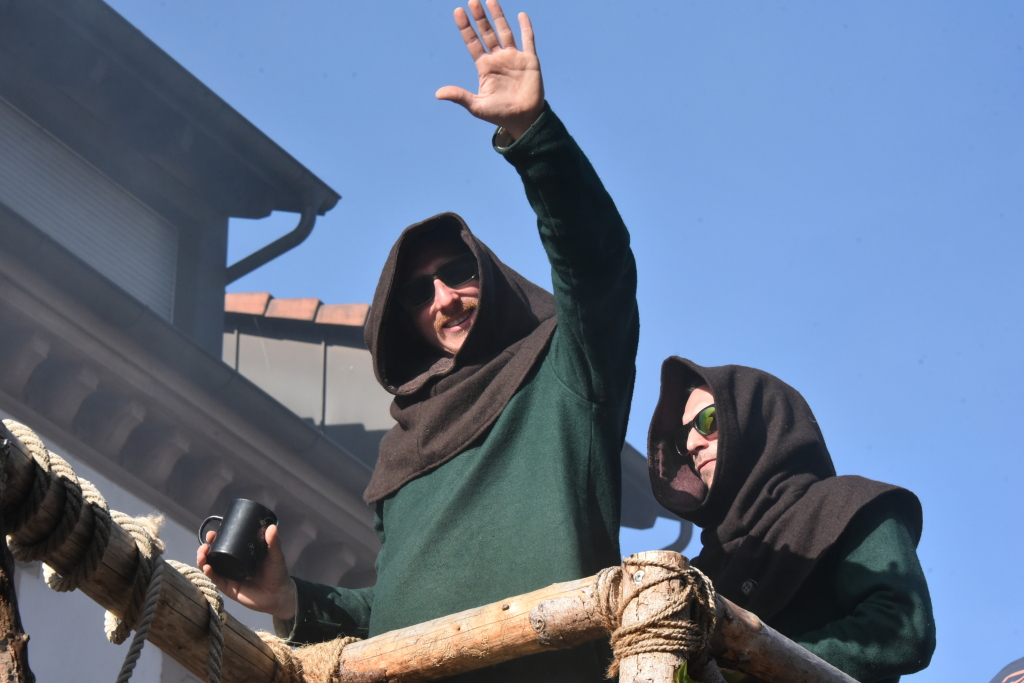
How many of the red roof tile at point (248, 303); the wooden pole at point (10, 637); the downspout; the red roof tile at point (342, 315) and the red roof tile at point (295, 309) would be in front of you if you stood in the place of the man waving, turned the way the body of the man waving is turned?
1

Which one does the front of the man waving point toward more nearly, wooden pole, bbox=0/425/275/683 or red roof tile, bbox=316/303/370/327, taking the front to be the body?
the wooden pole

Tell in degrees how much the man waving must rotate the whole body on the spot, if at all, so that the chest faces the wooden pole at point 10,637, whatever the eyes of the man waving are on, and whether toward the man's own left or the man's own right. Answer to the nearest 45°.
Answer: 0° — they already face it

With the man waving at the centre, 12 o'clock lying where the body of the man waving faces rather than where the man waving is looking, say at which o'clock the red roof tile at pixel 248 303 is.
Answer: The red roof tile is roughly at 4 o'clock from the man waving.

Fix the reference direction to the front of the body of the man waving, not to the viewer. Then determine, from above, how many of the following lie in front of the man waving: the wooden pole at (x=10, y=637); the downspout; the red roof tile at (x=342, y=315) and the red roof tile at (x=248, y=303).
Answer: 1

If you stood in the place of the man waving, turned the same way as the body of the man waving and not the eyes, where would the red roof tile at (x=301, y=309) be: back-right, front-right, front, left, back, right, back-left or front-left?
back-right

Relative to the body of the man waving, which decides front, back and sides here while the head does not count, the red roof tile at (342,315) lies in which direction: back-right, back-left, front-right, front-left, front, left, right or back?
back-right

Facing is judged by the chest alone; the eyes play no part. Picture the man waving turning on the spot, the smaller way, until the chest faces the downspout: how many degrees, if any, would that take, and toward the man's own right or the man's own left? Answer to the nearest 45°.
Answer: approximately 135° to the man's own right

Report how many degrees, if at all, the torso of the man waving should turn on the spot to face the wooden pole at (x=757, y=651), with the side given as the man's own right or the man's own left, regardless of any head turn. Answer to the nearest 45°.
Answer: approximately 90° to the man's own left

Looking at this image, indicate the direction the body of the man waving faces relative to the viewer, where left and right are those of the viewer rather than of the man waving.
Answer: facing the viewer and to the left of the viewer

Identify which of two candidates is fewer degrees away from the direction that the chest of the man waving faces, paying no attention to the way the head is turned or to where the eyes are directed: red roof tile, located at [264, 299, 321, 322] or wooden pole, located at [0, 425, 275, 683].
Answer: the wooden pole
